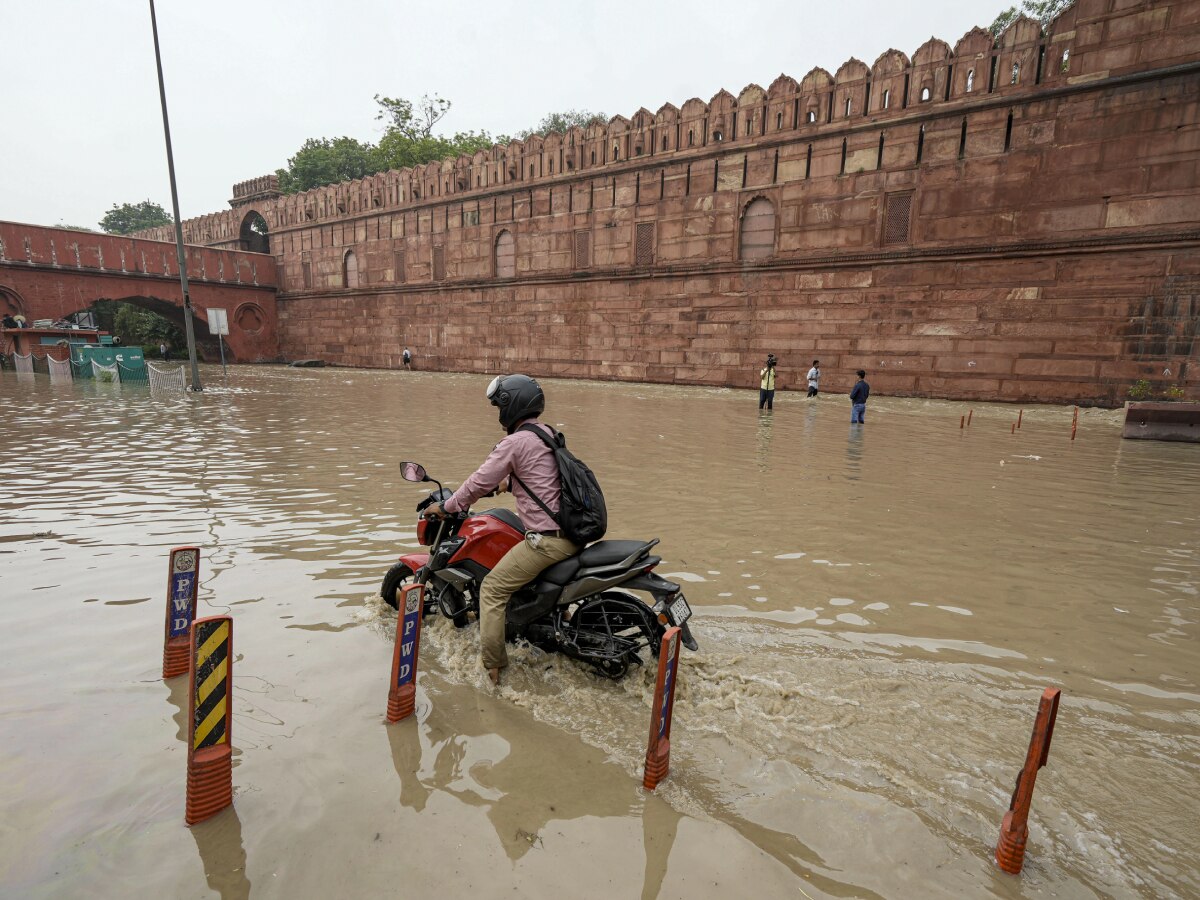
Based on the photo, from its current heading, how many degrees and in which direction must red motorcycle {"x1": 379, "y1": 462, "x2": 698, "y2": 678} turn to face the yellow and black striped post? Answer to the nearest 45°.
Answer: approximately 90° to its left

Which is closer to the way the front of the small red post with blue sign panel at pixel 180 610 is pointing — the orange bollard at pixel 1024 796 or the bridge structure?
the orange bollard

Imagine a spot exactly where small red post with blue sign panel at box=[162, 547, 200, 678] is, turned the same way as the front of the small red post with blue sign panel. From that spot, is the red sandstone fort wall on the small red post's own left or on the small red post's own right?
on the small red post's own left

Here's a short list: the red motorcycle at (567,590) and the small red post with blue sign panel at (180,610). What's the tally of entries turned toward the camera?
1

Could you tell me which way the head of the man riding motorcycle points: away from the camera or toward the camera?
away from the camera

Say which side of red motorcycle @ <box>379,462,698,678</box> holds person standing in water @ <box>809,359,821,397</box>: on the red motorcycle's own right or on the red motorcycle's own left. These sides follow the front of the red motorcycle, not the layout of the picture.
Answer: on the red motorcycle's own right

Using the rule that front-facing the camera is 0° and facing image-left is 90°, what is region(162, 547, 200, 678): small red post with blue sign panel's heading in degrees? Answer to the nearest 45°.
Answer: approximately 0°

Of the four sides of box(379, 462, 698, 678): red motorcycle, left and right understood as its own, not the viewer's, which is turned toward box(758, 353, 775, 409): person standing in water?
right

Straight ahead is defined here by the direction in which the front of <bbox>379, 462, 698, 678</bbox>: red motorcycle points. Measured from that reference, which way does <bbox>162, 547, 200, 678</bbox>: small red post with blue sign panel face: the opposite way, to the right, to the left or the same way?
the opposite way

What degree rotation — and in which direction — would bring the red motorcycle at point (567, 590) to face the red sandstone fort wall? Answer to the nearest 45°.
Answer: approximately 90° to its right

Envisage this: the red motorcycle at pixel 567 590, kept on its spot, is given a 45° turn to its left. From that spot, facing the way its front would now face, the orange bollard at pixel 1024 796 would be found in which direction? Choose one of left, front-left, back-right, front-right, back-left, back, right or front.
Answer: back-left

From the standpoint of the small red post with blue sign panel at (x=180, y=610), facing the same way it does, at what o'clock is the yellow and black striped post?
The yellow and black striped post is roughly at 12 o'clock from the small red post with blue sign panel.

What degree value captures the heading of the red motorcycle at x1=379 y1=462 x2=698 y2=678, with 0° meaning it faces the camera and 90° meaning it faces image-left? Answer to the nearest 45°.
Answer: approximately 135°

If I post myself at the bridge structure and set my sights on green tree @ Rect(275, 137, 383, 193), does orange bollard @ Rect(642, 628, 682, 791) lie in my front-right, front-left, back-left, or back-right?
back-right
